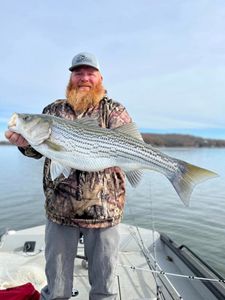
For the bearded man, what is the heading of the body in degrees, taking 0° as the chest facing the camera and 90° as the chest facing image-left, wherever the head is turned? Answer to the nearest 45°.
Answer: approximately 0°
